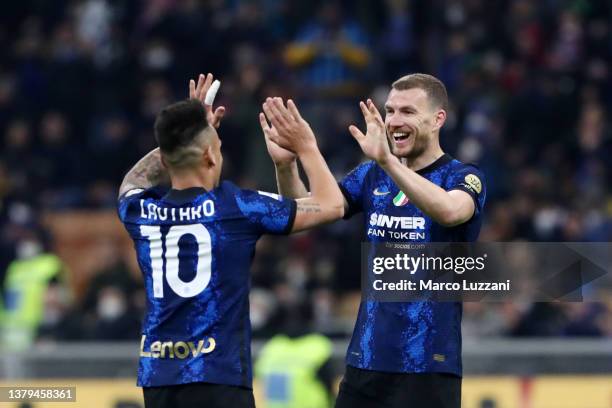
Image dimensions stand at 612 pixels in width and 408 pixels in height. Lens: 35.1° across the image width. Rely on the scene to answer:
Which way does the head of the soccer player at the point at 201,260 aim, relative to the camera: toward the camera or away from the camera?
away from the camera

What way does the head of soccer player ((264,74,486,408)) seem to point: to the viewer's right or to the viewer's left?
to the viewer's left

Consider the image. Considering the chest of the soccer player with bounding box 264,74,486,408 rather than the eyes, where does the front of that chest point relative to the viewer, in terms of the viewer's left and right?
facing the viewer and to the left of the viewer

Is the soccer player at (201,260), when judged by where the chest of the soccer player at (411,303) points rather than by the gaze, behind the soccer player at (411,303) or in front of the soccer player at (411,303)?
in front
